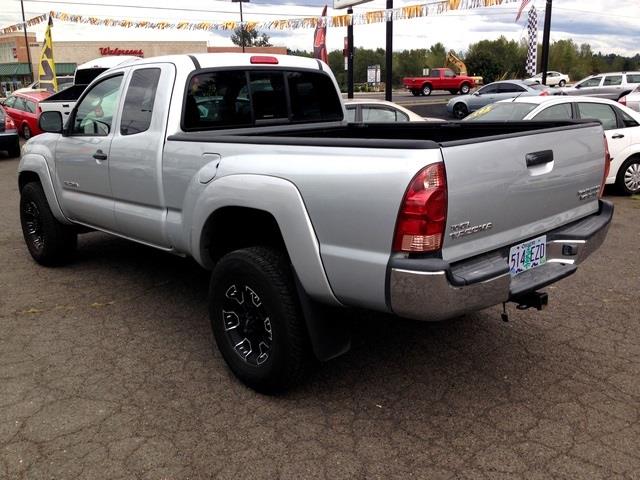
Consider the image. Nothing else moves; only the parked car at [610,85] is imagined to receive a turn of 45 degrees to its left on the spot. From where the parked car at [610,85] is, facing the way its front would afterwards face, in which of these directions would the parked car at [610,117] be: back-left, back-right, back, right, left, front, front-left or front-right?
front-left

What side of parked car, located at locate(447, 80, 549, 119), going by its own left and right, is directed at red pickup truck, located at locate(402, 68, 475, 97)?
right

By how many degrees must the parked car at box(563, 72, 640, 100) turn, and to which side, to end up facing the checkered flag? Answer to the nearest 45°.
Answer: approximately 45° to its right

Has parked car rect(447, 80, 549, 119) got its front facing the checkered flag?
no

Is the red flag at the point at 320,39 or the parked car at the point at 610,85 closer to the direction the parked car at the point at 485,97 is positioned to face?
the red flag

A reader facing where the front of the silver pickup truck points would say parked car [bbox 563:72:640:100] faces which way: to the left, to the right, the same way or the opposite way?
the same way

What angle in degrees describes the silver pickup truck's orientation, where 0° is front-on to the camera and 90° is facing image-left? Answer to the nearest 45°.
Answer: approximately 135°

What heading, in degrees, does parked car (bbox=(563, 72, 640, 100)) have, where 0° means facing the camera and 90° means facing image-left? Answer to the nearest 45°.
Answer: approximately 90°

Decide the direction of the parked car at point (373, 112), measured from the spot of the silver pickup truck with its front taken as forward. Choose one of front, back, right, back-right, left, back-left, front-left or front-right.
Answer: front-right

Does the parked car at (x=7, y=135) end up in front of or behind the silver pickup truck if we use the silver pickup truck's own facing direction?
in front

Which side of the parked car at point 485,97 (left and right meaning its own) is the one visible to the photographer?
left

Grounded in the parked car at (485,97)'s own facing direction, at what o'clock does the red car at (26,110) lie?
The red car is roughly at 11 o'clock from the parked car.
